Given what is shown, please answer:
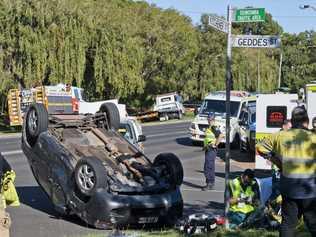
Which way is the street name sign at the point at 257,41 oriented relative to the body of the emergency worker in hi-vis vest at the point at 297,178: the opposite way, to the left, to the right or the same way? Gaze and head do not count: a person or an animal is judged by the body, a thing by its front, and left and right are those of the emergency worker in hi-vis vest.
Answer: the opposite way

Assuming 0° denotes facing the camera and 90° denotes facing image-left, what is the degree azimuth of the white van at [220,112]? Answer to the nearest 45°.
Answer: approximately 45°

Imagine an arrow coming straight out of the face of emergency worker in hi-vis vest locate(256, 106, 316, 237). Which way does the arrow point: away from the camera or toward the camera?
away from the camera

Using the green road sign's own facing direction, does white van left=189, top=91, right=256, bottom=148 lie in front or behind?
behind

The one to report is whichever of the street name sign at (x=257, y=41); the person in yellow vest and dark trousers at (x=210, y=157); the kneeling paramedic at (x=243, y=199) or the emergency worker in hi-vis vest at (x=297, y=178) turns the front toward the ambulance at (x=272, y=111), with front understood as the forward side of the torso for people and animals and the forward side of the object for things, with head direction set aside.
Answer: the emergency worker in hi-vis vest

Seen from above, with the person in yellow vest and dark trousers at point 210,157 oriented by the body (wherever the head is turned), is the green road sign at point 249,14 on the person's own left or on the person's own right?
on the person's own left

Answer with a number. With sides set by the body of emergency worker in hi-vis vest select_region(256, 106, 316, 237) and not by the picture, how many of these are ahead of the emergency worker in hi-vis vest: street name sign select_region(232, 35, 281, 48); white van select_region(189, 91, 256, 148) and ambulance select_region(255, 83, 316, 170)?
3

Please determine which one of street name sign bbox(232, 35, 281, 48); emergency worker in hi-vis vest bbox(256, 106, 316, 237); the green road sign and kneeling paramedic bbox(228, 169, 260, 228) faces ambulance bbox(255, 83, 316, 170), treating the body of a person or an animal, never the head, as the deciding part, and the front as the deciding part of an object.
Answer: the emergency worker in hi-vis vest
